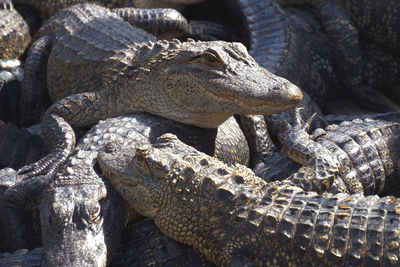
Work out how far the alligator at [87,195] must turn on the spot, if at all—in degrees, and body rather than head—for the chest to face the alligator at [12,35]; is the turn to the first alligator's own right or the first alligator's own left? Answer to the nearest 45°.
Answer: approximately 180°

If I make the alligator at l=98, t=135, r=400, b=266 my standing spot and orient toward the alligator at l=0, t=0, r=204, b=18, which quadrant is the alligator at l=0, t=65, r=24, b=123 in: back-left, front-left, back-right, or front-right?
front-left

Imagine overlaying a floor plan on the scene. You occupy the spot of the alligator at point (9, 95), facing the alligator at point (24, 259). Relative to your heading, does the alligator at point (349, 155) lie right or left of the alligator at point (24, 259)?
left

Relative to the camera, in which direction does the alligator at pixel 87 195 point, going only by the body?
toward the camera

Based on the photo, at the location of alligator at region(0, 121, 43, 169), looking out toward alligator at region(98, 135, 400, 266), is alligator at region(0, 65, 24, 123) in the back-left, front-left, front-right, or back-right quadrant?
back-left
